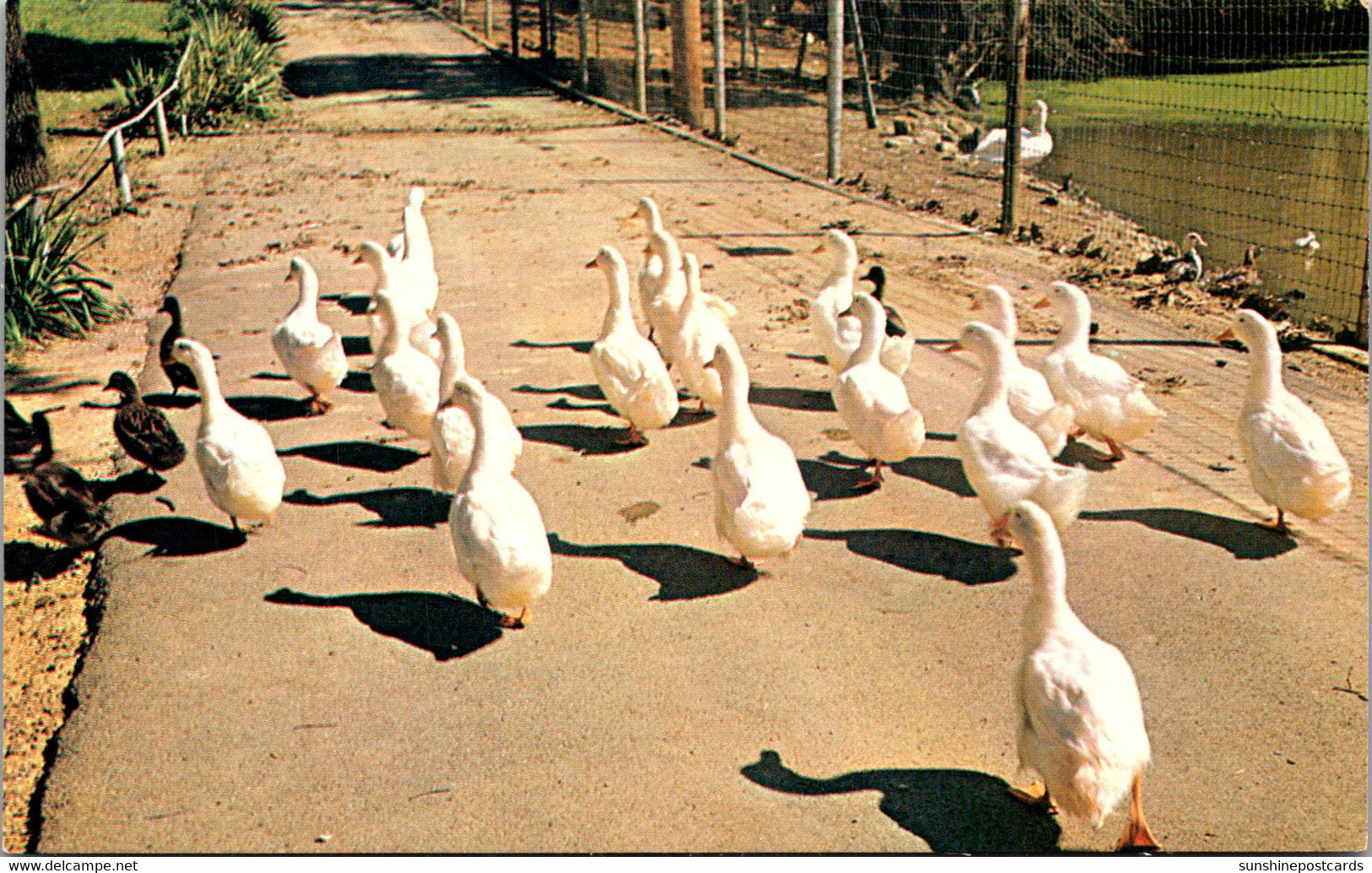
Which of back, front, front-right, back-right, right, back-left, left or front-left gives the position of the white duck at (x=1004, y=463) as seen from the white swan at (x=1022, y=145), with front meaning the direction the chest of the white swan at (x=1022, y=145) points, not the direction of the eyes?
right

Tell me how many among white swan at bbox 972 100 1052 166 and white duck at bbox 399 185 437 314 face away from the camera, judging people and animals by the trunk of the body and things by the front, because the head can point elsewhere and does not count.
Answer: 1

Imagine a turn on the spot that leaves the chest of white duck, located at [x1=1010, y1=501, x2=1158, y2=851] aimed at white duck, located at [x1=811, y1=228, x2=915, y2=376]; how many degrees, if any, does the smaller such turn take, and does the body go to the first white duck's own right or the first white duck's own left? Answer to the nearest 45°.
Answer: approximately 45° to the first white duck's own right

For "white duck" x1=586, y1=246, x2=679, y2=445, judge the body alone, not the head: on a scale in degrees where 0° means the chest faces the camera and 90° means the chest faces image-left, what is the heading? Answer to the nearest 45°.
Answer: approximately 135°

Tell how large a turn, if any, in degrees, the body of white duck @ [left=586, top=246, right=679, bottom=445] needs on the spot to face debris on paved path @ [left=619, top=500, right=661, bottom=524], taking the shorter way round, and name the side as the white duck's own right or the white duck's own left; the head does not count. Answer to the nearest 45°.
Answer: approximately 135° to the white duck's own left

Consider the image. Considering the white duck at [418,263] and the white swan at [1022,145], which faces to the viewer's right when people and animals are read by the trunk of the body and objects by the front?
the white swan at [1022,145]

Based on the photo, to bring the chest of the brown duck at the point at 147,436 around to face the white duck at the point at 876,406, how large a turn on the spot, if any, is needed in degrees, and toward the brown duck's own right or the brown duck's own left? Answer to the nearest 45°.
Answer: approximately 180°

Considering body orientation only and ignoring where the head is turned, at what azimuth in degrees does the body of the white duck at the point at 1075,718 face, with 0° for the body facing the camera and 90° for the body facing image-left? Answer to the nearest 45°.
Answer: approximately 135°

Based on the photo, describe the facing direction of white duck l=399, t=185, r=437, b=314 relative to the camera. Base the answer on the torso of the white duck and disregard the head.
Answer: away from the camera

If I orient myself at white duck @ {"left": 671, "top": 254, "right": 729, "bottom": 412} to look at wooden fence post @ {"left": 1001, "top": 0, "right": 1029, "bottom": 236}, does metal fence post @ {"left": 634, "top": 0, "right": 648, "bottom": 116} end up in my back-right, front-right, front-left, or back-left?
front-left

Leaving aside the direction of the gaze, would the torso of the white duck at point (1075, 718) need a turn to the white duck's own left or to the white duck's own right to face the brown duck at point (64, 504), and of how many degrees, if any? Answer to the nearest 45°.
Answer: approximately 45° to the white duck's own left

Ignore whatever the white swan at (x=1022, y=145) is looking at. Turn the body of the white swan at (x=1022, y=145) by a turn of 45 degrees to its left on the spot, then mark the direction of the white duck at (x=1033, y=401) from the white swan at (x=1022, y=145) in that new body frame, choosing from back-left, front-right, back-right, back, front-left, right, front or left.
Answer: back-right

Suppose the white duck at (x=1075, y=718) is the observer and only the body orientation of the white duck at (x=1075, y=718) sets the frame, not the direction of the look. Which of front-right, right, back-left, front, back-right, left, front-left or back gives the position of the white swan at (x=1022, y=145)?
front-right

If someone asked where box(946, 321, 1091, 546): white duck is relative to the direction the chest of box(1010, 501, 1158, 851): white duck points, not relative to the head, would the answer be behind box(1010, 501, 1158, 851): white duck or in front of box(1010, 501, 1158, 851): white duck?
in front

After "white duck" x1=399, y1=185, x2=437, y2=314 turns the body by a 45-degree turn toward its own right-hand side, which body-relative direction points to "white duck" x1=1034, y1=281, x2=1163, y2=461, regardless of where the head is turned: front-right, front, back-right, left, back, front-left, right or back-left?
right

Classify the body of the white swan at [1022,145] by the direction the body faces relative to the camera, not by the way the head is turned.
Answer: to the viewer's right

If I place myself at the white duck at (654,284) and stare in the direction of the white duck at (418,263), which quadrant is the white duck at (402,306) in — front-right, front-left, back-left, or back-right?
front-left
